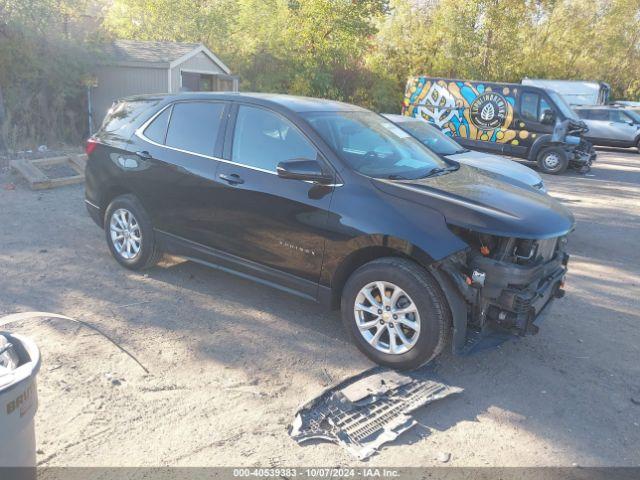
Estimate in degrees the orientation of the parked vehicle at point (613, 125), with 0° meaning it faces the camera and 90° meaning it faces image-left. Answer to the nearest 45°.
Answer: approximately 315°

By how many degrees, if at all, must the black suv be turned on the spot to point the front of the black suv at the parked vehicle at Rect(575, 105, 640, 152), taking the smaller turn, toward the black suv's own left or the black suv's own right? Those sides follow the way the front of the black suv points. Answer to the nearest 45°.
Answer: approximately 90° to the black suv's own left

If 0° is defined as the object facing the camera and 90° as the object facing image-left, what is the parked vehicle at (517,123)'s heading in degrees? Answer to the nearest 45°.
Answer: approximately 315°

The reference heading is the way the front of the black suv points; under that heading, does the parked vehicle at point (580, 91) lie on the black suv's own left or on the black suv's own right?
on the black suv's own left

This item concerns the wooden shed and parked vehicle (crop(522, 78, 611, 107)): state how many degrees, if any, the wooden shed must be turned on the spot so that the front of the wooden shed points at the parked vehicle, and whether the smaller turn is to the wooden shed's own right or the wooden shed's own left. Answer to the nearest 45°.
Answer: approximately 45° to the wooden shed's own left

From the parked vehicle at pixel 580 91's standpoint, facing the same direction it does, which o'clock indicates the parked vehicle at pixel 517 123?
the parked vehicle at pixel 517 123 is roughly at 3 o'clock from the parked vehicle at pixel 580 91.

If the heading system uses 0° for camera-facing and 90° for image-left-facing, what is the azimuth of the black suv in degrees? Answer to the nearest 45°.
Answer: approximately 315°

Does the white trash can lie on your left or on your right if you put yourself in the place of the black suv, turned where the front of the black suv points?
on your right

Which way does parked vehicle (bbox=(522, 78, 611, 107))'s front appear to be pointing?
to the viewer's right
